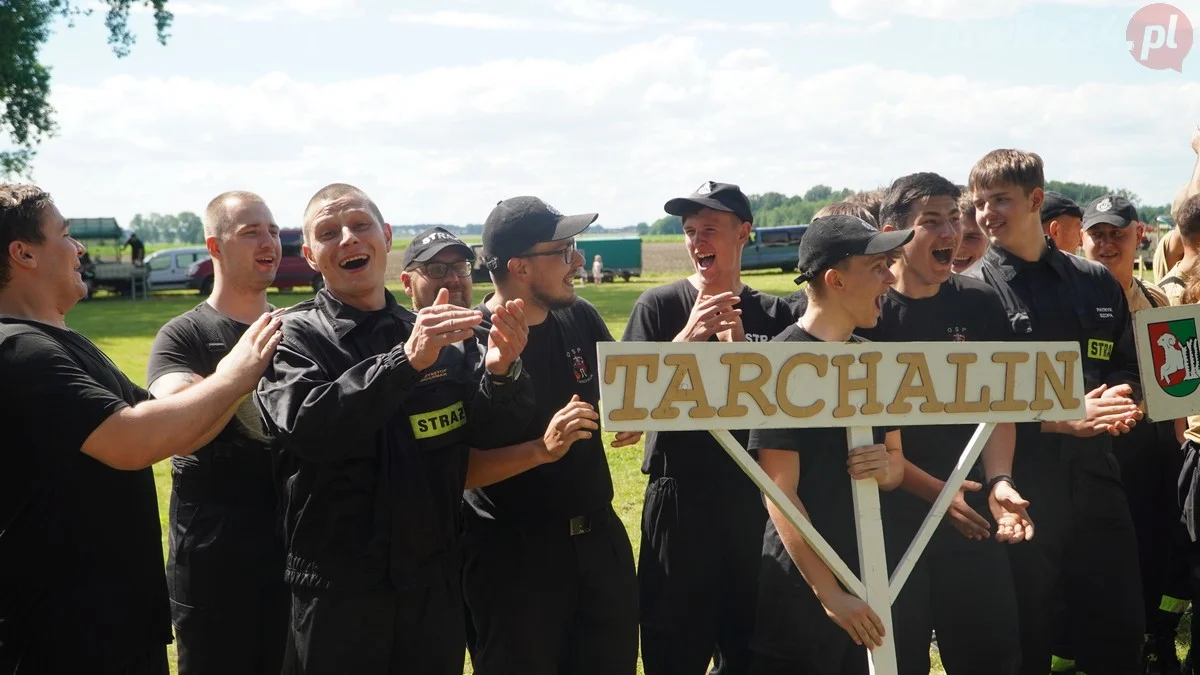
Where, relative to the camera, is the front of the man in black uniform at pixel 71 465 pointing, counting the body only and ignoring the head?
to the viewer's right

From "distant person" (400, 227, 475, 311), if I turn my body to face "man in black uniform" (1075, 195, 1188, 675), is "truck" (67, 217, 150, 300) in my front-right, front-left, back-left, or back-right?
back-left

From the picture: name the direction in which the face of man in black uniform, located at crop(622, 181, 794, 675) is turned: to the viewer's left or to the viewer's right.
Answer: to the viewer's left

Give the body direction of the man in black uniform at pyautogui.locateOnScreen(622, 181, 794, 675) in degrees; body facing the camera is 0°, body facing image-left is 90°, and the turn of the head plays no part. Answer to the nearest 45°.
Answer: approximately 0°

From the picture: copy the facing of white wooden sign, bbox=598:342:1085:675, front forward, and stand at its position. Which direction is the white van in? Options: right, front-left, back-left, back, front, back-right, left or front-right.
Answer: back-right

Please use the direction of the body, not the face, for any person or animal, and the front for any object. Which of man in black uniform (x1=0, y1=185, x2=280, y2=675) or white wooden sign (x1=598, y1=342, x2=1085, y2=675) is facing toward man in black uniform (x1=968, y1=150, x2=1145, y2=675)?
man in black uniform (x1=0, y1=185, x2=280, y2=675)

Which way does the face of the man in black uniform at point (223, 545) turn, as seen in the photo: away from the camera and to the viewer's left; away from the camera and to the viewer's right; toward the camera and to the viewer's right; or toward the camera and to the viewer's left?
toward the camera and to the viewer's right

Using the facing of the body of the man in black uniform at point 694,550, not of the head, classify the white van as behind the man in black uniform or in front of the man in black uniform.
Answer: behind
